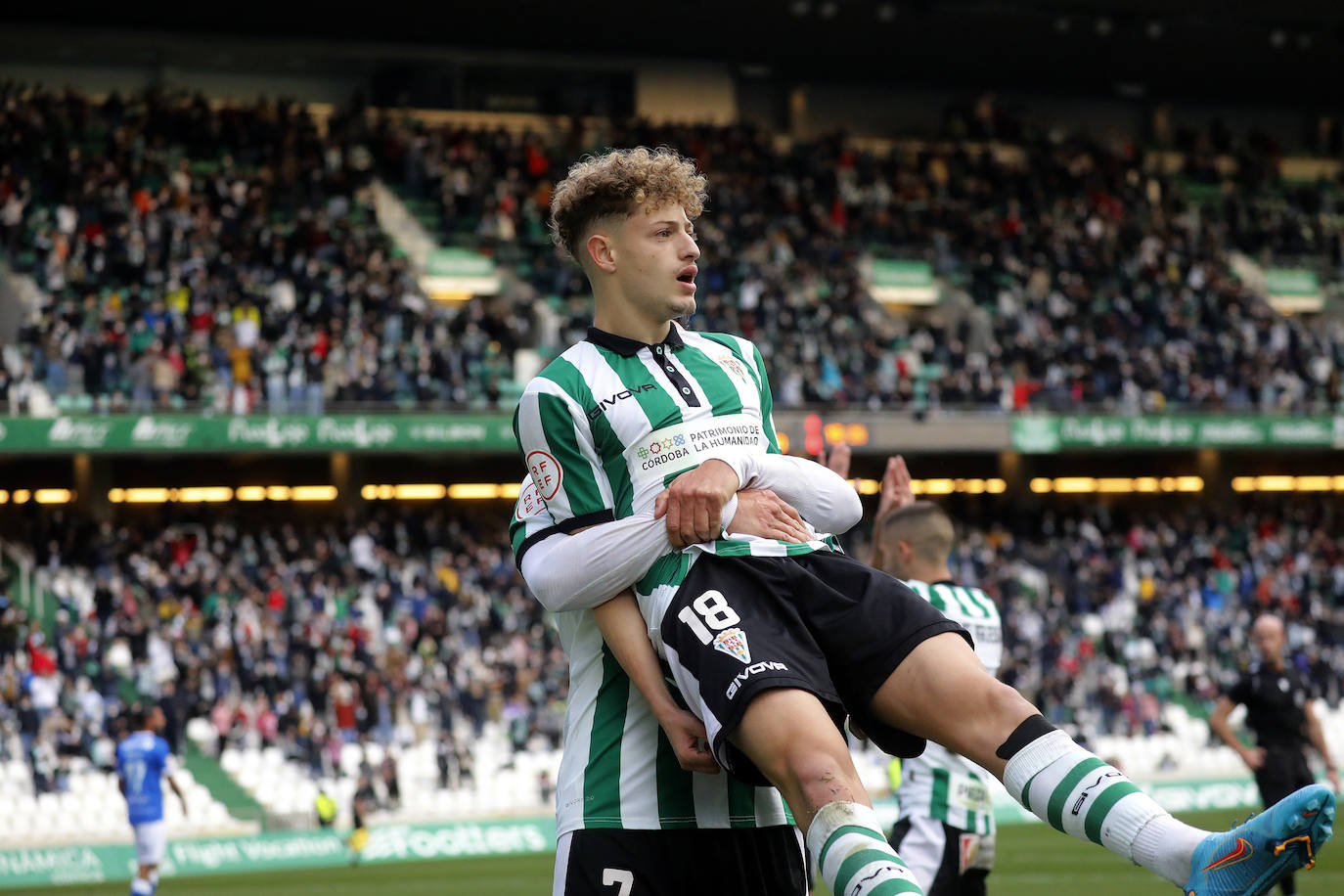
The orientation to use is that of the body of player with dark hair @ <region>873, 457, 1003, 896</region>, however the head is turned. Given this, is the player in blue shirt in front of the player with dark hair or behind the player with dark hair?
in front

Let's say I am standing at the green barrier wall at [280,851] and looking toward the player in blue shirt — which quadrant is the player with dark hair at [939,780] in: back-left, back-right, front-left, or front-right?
front-left

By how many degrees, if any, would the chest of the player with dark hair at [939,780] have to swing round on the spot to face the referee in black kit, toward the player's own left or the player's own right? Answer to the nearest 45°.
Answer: approximately 90° to the player's own right

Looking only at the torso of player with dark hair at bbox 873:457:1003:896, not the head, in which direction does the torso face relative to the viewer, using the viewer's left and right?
facing away from the viewer and to the left of the viewer

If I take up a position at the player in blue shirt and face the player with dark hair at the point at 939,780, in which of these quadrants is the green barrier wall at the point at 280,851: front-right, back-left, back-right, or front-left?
back-left

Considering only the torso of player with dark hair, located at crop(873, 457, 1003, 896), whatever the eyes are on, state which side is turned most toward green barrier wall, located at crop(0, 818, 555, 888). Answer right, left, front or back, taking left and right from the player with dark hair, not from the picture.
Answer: front

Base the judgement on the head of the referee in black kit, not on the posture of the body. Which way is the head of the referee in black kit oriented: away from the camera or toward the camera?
toward the camera
